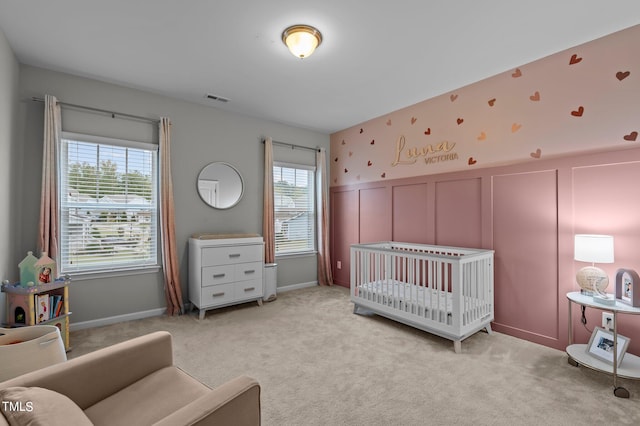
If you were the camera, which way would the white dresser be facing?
facing the viewer and to the right of the viewer

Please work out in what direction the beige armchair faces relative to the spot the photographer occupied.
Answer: facing away from the viewer and to the right of the viewer

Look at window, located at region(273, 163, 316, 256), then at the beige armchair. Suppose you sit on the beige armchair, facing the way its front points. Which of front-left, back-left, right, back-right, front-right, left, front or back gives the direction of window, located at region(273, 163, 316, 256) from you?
front

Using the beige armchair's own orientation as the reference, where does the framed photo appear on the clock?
The framed photo is roughly at 2 o'clock from the beige armchair.

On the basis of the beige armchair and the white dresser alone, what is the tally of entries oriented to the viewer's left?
0

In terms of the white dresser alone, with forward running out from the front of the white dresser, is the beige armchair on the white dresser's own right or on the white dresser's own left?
on the white dresser's own right

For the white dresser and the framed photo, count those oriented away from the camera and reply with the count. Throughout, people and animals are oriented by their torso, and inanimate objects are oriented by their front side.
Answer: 0

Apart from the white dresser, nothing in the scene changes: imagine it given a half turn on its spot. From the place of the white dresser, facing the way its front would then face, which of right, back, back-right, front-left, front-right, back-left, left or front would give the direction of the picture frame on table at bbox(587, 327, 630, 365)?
back

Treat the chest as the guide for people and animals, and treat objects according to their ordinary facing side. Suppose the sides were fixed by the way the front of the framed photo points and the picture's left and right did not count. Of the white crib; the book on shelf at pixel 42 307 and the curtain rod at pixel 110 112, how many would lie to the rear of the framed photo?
0

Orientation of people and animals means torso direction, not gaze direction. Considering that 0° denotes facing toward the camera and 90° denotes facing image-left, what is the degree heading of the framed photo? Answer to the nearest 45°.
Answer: approximately 45°

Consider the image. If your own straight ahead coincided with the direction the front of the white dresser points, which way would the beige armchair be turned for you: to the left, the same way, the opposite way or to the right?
to the left

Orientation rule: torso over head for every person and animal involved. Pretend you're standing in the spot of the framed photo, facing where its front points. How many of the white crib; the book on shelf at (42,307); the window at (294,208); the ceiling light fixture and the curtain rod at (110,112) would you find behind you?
0
